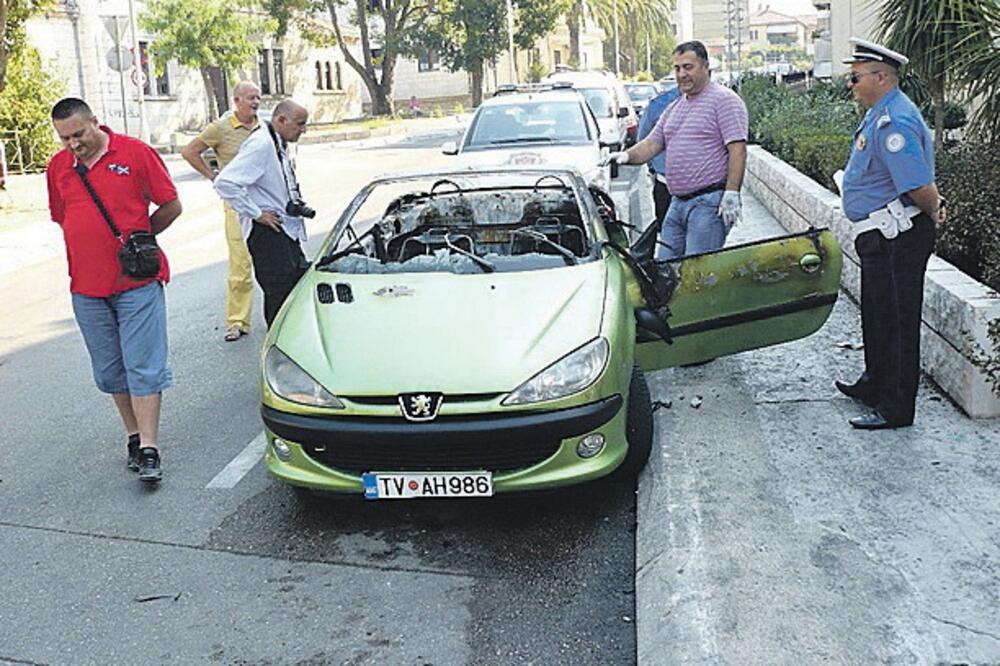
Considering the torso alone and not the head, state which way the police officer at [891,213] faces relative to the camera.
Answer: to the viewer's left

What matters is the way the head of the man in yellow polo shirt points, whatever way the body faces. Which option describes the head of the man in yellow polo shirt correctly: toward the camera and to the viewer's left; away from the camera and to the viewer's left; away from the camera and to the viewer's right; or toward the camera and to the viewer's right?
toward the camera and to the viewer's right

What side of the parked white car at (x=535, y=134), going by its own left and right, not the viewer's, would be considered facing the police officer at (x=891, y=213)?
front

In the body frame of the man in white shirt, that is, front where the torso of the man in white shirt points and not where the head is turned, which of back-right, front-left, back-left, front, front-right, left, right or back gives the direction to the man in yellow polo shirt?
left

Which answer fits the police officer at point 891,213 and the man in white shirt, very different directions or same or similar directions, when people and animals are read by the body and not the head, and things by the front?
very different directions

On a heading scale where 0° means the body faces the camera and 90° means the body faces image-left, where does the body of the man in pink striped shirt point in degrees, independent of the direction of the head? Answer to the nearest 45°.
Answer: approximately 45°

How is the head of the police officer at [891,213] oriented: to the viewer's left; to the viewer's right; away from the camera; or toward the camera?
to the viewer's left

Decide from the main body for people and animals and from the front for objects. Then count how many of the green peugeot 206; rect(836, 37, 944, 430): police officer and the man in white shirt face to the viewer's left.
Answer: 1

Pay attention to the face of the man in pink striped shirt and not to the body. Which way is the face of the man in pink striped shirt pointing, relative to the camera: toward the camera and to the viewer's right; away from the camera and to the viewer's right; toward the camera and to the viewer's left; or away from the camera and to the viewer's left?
toward the camera and to the viewer's left

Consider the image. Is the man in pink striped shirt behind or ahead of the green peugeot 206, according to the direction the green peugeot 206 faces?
behind
